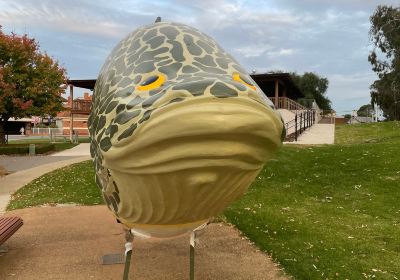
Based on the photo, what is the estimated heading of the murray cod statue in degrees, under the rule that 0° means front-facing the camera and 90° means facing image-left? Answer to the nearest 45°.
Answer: approximately 315°

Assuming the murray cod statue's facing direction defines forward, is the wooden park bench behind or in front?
behind

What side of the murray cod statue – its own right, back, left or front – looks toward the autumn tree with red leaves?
back

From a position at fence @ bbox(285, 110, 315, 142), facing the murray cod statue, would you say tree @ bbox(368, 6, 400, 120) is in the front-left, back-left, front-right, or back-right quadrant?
back-left

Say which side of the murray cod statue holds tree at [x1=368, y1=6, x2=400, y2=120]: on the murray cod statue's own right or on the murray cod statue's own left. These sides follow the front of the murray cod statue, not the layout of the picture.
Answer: on the murray cod statue's own left

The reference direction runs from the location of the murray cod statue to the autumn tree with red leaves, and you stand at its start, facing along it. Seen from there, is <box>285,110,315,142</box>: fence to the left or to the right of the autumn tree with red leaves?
right

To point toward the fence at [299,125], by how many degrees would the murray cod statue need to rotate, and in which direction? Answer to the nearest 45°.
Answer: approximately 135° to its left
